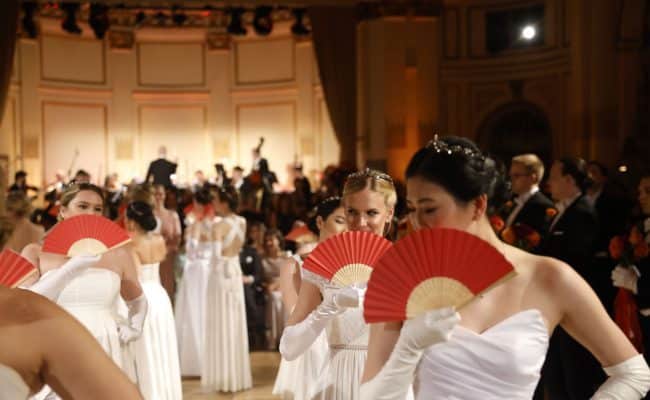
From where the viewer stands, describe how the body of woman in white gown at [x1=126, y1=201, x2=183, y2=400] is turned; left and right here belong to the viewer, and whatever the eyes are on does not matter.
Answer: facing away from the viewer and to the left of the viewer

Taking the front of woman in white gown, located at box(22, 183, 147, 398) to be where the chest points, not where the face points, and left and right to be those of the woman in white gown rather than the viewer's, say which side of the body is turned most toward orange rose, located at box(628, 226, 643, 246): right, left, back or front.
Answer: left

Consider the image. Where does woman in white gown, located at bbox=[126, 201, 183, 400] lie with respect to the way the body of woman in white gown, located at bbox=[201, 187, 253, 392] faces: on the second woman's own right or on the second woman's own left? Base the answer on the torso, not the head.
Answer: on the second woman's own left

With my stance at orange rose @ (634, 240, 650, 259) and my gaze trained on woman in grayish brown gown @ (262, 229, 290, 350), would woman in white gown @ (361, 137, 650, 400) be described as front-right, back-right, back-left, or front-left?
back-left

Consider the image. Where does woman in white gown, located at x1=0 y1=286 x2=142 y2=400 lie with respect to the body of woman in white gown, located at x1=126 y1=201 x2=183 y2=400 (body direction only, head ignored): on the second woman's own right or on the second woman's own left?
on the second woman's own left

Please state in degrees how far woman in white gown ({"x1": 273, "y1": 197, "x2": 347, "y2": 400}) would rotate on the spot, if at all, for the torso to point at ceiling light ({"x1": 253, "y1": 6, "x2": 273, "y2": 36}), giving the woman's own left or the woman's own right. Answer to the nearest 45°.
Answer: approximately 135° to the woman's own left

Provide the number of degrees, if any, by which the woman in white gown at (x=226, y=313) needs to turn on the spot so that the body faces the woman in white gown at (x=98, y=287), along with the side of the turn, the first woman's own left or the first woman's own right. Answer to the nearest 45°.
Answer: approximately 135° to the first woman's own left
